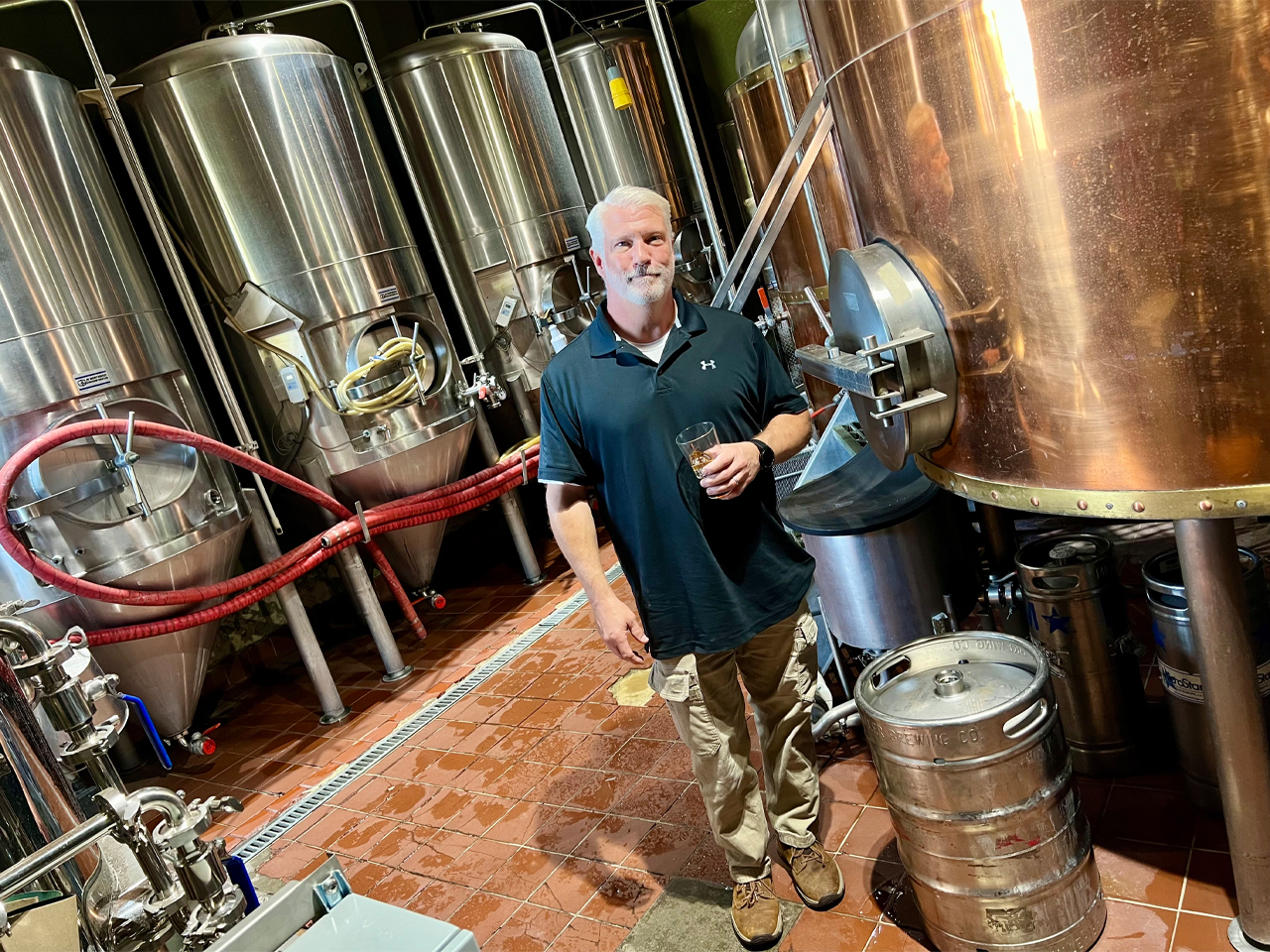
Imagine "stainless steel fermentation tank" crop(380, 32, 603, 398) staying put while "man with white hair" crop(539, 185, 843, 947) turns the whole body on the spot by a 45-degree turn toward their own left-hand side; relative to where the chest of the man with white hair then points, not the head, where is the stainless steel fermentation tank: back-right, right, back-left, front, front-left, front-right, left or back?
back-left

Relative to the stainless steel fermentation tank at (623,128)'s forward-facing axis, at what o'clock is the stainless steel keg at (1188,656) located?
The stainless steel keg is roughly at 1 o'clock from the stainless steel fermentation tank.

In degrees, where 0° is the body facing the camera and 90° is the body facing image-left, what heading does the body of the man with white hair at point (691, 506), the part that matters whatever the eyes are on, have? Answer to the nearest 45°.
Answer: approximately 0°

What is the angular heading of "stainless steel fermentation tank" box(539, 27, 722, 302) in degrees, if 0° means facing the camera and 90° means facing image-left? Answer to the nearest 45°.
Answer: approximately 315°

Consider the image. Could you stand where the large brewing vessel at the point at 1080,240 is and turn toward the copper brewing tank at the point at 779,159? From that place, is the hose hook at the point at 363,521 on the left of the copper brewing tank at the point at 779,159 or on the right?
left
